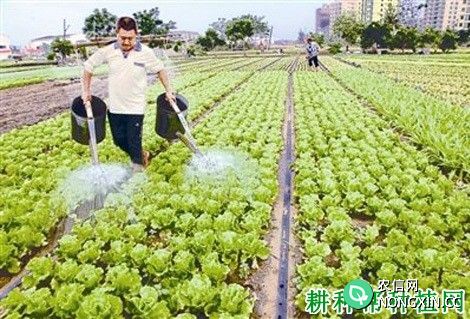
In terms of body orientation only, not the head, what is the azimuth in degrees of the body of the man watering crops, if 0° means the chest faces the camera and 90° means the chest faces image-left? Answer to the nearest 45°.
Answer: approximately 0°

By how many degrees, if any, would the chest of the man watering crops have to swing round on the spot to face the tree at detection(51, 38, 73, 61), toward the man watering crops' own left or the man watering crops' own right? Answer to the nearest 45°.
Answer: approximately 180°

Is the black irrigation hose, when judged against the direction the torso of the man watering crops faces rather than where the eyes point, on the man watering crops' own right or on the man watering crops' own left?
on the man watering crops' own left
